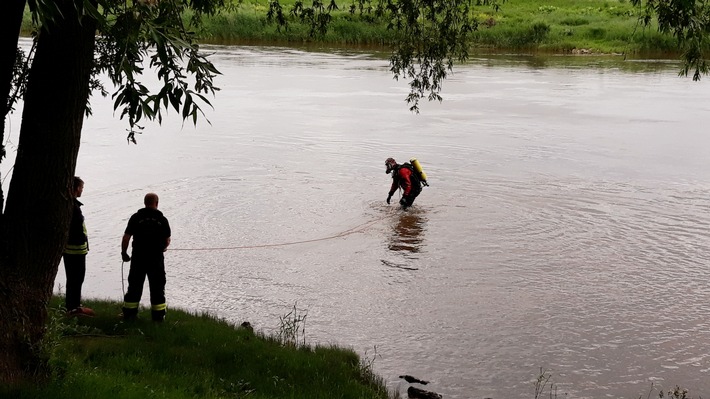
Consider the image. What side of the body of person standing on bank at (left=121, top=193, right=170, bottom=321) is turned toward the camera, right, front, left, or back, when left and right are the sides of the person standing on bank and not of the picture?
back

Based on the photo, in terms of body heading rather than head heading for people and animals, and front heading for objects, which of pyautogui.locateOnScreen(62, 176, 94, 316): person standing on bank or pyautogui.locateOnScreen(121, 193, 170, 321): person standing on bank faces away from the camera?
pyautogui.locateOnScreen(121, 193, 170, 321): person standing on bank

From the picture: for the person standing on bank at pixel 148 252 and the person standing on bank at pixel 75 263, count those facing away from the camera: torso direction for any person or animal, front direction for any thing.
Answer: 1

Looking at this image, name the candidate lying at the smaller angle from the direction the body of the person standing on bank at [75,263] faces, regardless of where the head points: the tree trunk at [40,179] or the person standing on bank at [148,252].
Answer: the person standing on bank

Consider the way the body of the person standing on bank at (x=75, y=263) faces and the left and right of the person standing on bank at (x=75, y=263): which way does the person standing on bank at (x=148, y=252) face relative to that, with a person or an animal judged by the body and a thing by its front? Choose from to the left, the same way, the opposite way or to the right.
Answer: to the left

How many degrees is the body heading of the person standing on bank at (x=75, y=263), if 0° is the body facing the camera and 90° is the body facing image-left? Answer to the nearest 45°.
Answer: approximately 270°

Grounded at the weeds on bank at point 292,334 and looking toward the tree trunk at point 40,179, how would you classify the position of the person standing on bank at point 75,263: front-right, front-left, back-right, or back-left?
front-right

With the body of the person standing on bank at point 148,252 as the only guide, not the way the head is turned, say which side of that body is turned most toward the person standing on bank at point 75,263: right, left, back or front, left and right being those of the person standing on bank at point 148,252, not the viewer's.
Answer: left

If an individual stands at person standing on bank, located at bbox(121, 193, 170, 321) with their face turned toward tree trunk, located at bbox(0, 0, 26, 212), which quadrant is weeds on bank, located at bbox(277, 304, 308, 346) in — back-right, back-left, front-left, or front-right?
back-left

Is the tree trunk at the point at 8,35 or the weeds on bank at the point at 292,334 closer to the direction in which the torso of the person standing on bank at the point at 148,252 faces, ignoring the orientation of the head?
the weeds on bank

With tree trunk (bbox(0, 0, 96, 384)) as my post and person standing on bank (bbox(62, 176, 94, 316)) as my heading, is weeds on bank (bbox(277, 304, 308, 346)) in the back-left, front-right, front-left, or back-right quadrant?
front-right

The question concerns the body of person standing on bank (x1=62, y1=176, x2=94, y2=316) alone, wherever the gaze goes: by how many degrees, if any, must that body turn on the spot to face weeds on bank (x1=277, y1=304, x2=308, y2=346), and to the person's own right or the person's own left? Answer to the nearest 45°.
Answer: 0° — they already face it
